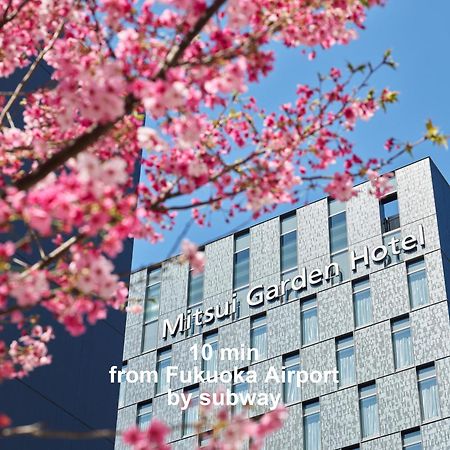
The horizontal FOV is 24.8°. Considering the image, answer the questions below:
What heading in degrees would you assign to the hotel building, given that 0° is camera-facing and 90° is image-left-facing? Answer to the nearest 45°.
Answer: approximately 45°
